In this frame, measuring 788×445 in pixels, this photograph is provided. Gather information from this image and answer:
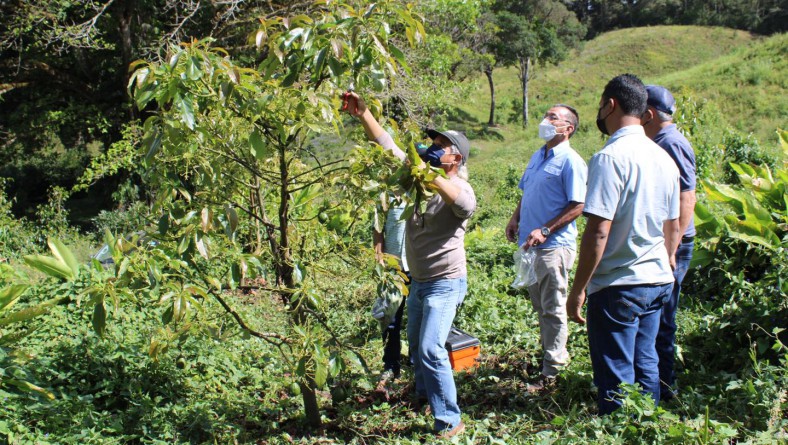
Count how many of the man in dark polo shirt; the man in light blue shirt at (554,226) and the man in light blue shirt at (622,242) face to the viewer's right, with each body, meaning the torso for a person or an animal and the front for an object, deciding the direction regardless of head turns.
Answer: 0

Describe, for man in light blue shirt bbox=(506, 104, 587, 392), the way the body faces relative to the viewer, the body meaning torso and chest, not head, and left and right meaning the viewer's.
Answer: facing the viewer and to the left of the viewer

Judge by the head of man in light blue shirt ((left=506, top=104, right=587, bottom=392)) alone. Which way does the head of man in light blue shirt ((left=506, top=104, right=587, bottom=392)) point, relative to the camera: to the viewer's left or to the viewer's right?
to the viewer's left

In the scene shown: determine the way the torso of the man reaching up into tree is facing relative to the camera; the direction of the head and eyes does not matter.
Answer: to the viewer's left

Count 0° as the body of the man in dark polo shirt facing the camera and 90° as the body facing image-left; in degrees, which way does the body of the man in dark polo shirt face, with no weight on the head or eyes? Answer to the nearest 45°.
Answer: approximately 135°

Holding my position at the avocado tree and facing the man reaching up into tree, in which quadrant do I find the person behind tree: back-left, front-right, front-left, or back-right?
front-left

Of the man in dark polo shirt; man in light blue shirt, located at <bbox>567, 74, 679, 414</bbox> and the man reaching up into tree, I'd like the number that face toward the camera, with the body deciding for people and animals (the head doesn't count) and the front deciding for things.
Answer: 0

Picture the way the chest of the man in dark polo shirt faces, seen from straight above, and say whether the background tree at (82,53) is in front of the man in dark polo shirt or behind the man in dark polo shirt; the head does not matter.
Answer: in front

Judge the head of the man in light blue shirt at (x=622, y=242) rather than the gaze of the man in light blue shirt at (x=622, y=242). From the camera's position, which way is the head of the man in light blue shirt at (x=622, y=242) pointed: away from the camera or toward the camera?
away from the camera

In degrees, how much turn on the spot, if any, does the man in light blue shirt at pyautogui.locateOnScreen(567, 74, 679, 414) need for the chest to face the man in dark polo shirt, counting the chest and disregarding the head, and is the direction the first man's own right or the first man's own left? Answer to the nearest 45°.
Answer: approximately 45° to the first man's own right

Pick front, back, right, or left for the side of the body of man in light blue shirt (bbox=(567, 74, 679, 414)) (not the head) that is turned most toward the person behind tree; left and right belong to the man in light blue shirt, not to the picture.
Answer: front

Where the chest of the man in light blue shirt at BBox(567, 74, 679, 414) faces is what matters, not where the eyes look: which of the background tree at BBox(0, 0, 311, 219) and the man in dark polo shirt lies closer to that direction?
the background tree

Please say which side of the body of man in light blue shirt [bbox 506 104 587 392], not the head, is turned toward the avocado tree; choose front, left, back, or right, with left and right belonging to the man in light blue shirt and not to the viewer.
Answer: front
